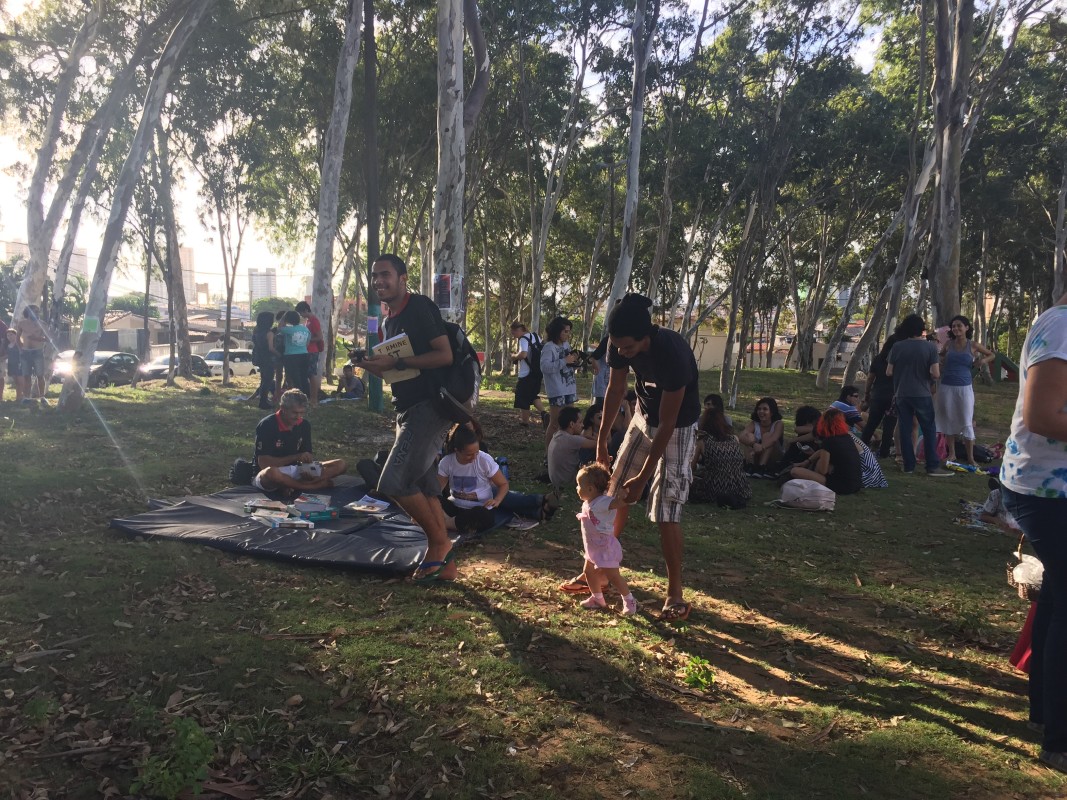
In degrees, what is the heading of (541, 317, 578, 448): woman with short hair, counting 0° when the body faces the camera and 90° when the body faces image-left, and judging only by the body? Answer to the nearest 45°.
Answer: approximately 315°

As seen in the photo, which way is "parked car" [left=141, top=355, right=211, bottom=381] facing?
to the viewer's left

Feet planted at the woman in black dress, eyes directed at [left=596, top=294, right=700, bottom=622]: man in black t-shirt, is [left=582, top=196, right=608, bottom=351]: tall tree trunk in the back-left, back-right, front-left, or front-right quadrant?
back-right

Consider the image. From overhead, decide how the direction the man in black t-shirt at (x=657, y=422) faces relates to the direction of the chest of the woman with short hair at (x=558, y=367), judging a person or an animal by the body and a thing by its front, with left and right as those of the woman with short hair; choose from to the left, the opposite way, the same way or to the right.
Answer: to the right
